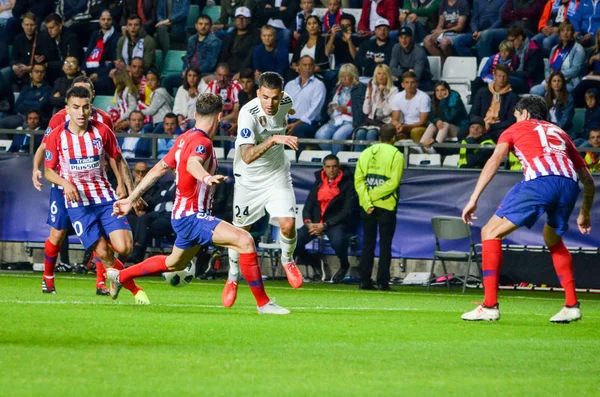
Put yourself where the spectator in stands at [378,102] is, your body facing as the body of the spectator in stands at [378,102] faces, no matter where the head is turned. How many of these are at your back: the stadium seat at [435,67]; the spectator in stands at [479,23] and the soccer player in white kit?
2

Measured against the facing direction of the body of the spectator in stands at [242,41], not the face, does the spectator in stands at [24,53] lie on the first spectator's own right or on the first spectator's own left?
on the first spectator's own right

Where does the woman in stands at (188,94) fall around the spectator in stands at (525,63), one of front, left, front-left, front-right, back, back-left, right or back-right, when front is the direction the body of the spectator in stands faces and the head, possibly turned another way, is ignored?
front-right

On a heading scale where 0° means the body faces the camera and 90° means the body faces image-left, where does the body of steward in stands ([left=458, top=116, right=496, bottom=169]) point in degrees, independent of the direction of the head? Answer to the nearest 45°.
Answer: approximately 0°

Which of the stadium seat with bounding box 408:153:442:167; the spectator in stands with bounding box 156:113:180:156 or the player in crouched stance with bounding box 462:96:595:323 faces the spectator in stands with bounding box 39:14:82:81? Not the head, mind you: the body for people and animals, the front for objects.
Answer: the player in crouched stance

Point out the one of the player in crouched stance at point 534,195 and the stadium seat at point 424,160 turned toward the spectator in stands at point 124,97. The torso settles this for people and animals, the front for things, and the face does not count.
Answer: the player in crouched stance

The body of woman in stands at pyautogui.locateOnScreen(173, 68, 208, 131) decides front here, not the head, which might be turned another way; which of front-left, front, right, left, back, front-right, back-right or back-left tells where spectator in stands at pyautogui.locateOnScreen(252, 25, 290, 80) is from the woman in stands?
left

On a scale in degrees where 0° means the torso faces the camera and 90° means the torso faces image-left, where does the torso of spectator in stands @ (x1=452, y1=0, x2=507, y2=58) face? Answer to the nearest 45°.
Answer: approximately 45°

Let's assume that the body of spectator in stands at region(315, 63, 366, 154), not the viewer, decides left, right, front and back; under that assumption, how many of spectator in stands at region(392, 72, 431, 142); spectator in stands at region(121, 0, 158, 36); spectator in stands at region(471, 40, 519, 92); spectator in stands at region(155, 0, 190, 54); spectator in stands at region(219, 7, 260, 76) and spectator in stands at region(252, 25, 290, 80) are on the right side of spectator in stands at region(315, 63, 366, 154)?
4
